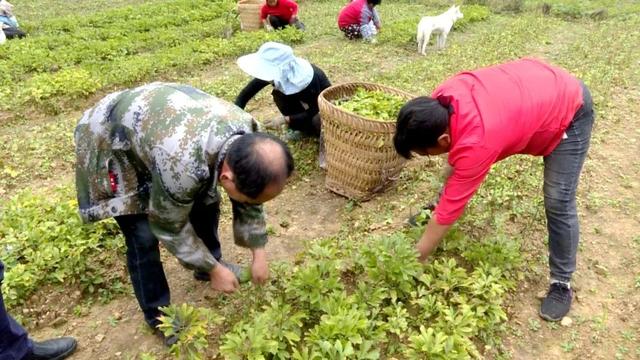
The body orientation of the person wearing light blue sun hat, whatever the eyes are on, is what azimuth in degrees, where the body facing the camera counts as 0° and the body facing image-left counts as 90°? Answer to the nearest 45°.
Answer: approximately 45°

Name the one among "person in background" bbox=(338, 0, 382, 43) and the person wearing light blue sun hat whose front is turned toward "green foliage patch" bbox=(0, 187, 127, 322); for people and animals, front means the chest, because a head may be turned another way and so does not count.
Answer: the person wearing light blue sun hat

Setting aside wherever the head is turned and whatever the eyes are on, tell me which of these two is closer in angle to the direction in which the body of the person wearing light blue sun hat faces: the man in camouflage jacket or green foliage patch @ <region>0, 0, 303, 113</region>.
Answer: the man in camouflage jacket

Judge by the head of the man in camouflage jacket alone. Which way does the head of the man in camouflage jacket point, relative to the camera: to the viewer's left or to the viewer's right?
to the viewer's right

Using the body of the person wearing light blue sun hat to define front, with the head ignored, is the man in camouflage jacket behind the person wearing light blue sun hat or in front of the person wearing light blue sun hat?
in front
